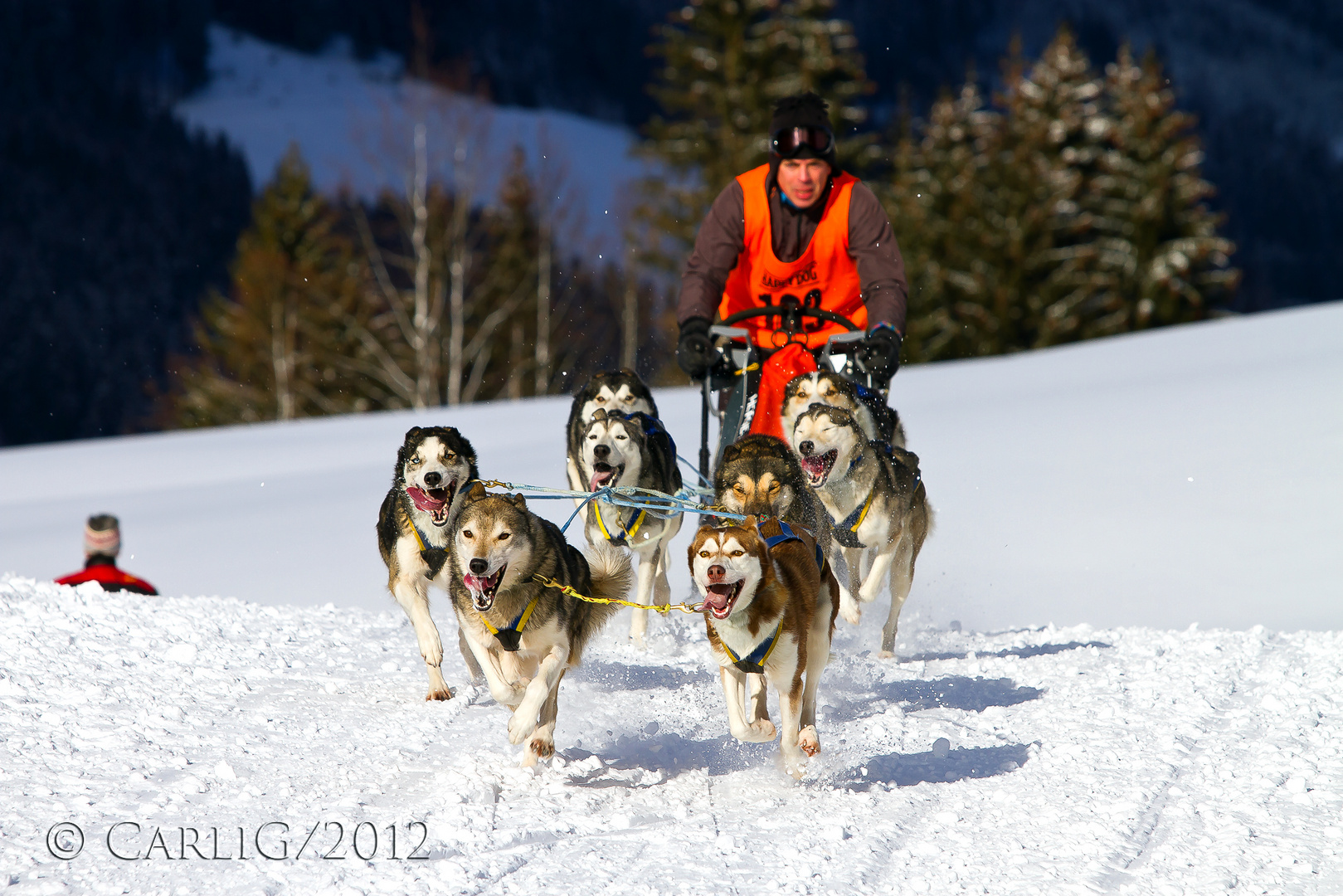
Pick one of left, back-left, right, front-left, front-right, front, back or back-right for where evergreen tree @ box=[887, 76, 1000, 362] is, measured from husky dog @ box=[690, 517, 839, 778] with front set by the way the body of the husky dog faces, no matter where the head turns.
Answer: back-right

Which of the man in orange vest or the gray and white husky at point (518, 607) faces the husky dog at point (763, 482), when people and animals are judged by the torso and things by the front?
the man in orange vest

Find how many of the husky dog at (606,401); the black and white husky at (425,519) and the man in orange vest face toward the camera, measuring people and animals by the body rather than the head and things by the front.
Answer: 3

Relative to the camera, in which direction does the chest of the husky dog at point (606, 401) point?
toward the camera

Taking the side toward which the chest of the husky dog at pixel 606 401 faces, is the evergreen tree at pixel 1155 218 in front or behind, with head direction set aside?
behind

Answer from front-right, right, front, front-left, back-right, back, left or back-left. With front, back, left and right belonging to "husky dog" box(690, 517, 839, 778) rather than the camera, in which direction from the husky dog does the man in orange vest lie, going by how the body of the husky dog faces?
back-right

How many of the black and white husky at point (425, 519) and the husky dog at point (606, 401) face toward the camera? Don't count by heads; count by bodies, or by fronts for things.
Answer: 2

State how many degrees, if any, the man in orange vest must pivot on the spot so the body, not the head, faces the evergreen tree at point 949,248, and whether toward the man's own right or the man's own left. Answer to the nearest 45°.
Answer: approximately 180°

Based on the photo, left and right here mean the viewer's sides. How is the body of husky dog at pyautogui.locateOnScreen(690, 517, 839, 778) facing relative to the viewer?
facing the viewer and to the left of the viewer

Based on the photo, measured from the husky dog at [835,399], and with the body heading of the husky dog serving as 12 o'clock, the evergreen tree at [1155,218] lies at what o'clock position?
The evergreen tree is roughly at 5 o'clock from the husky dog.

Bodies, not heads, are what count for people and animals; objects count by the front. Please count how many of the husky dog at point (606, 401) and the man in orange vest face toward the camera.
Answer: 2

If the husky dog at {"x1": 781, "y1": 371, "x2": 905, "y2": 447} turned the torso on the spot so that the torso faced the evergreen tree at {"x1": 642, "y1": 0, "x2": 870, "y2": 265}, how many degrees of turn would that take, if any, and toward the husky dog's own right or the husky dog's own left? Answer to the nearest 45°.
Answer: approximately 135° to the husky dog's own right

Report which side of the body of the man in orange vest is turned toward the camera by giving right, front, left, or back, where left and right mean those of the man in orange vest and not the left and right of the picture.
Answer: front

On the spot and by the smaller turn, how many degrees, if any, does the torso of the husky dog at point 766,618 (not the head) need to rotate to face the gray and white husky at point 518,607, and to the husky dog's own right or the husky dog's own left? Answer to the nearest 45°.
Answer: approximately 45° to the husky dog's own right

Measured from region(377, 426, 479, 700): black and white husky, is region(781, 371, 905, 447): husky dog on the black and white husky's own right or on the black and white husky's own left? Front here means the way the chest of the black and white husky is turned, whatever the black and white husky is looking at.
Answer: on the black and white husky's own left

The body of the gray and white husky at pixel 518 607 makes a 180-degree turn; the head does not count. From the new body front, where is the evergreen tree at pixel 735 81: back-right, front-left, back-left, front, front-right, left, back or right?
front-left
